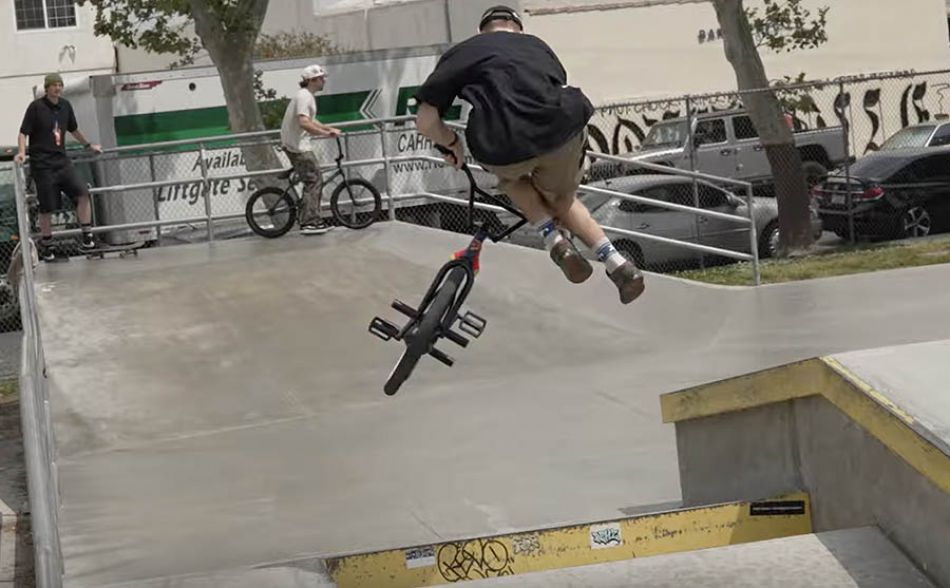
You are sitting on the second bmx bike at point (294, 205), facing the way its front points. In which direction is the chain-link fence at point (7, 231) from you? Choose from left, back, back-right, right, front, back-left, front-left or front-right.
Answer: back-left

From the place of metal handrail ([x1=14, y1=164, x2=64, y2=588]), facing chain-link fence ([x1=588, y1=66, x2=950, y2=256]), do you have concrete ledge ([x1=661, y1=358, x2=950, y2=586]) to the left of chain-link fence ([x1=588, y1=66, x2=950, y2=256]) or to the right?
right

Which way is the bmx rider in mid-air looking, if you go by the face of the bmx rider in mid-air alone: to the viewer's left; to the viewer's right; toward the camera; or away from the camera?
away from the camera

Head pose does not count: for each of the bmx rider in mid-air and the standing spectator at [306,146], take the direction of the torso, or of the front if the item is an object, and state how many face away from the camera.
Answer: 1

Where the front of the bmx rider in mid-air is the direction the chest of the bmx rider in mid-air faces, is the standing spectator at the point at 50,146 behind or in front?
in front

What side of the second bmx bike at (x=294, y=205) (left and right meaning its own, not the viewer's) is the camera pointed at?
right

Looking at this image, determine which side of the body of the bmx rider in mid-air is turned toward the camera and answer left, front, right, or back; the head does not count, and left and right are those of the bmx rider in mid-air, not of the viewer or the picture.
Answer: back

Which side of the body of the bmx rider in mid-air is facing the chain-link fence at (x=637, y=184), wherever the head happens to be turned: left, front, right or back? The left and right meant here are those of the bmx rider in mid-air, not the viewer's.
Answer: front

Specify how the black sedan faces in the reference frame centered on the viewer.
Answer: facing away from the viewer and to the right of the viewer

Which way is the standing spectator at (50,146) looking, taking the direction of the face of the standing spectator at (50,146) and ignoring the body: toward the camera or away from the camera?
toward the camera

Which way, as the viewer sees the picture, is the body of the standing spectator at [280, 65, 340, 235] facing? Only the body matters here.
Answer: to the viewer's right

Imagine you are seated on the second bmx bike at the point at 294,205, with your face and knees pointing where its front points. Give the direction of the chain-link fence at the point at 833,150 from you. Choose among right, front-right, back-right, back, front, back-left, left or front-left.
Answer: front-left

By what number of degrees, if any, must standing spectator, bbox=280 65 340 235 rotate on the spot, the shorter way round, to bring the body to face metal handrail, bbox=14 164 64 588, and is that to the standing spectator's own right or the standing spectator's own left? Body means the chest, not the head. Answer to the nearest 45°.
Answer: approximately 90° to the standing spectator's own right
